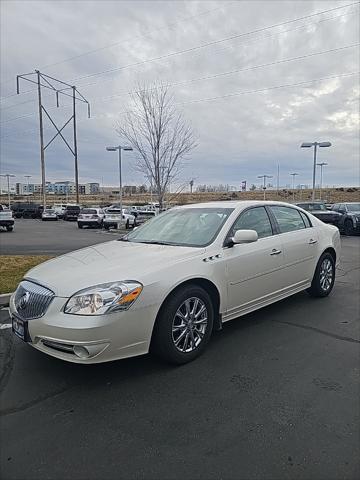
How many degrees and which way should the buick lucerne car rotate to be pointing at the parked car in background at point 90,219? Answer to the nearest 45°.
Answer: approximately 135° to its right

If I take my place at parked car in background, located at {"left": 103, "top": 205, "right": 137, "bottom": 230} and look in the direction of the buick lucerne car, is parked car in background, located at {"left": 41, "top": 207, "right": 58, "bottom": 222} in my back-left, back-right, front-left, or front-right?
back-right

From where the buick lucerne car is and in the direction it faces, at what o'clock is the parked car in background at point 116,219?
The parked car in background is roughly at 4 o'clock from the buick lucerne car.

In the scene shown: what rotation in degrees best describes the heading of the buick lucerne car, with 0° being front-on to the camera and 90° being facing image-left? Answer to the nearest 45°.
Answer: approximately 45°

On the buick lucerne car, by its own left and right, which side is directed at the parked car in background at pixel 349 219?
back

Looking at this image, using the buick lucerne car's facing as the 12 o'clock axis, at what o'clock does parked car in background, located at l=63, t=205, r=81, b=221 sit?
The parked car in background is roughly at 4 o'clock from the buick lucerne car.

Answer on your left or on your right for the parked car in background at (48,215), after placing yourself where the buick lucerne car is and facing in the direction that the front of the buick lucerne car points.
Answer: on your right

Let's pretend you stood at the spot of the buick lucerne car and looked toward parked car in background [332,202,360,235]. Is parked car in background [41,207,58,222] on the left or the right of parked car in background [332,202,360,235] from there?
left

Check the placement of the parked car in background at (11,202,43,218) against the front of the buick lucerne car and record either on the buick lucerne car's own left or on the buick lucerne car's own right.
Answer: on the buick lucerne car's own right
